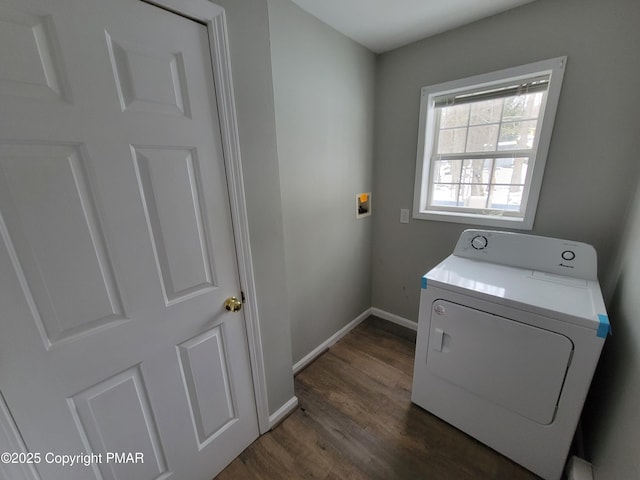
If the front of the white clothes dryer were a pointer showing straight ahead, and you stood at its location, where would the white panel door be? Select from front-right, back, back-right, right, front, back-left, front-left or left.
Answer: front-right

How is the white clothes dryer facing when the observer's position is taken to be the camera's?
facing the viewer

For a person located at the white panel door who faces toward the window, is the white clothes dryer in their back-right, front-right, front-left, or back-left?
front-right
